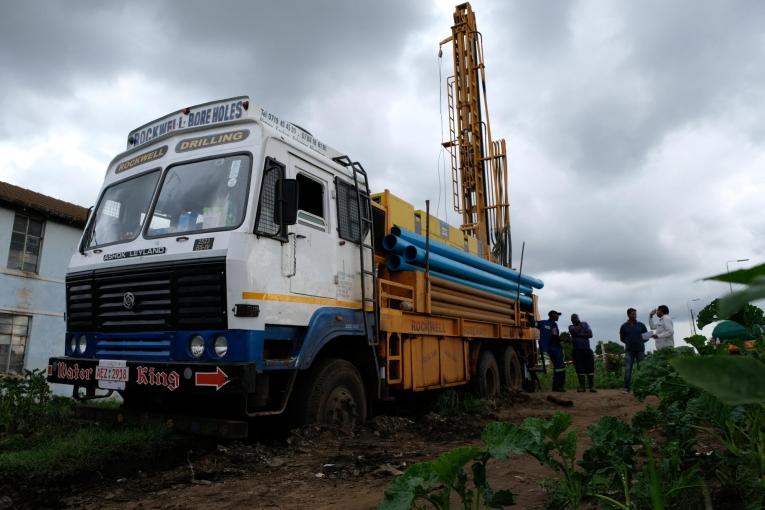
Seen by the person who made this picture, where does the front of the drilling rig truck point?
facing the viewer and to the left of the viewer

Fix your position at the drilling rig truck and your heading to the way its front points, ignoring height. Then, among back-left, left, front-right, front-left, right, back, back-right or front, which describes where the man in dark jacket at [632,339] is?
back

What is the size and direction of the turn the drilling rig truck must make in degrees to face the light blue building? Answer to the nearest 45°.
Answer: approximately 90° to its right

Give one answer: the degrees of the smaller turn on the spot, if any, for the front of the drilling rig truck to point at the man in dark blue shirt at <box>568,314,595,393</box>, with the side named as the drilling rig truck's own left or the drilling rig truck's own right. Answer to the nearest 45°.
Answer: approximately 180°

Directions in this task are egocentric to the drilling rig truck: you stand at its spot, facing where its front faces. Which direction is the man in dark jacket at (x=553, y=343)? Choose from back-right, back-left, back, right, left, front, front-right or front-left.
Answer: back

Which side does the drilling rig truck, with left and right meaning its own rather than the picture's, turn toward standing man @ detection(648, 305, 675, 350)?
back
